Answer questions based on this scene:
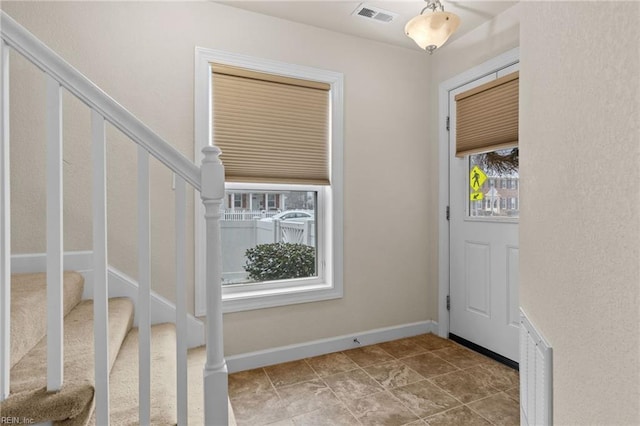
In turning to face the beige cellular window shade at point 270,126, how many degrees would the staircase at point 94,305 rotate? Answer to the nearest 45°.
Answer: approximately 45° to its left

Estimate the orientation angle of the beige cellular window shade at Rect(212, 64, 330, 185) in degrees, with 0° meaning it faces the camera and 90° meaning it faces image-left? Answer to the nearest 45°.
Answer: approximately 315°

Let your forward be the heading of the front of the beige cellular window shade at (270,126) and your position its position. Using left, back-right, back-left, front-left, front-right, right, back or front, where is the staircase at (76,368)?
right

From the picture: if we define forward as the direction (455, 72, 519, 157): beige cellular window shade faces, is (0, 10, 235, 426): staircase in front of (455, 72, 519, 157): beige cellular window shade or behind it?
in front

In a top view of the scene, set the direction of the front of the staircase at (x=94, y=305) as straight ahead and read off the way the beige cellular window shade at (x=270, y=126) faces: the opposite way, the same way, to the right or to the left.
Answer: to the right

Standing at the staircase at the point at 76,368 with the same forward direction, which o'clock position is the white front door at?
The white front door is roughly at 12 o'clock from the staircase.

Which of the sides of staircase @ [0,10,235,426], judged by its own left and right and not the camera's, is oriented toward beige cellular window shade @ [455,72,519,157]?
front

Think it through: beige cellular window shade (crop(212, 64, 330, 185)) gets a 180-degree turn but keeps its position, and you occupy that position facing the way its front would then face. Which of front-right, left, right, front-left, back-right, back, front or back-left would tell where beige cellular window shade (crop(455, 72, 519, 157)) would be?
back-right

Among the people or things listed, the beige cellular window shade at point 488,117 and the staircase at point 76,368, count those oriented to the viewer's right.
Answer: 1

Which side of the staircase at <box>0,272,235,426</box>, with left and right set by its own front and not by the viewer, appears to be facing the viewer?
right

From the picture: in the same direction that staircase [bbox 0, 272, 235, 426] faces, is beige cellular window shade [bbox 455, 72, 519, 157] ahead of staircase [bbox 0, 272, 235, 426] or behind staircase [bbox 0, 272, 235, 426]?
ahead

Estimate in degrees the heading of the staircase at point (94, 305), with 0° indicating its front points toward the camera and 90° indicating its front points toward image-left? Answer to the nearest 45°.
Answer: approximately 270°

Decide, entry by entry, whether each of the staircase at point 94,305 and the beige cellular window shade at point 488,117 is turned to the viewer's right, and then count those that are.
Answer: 1
